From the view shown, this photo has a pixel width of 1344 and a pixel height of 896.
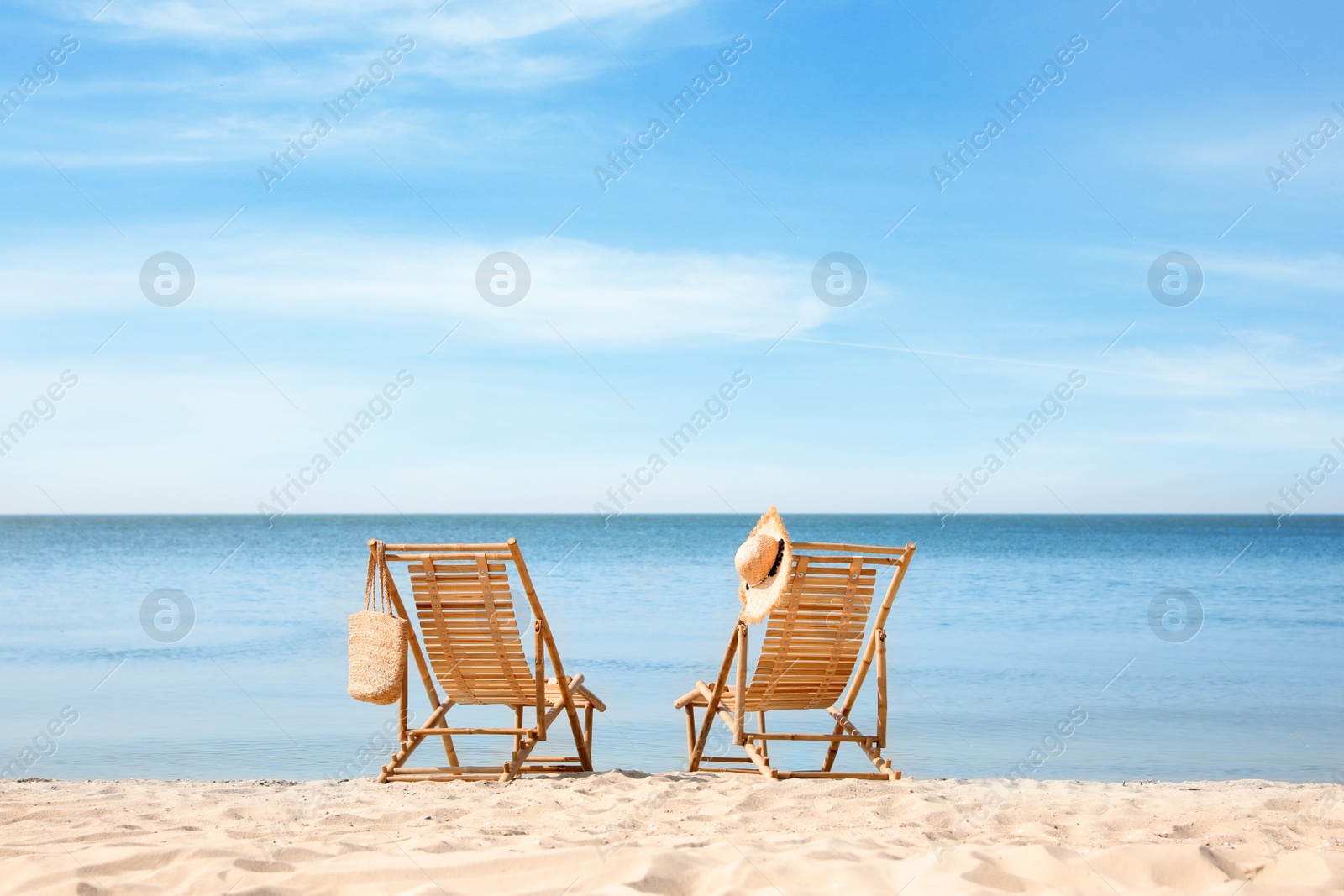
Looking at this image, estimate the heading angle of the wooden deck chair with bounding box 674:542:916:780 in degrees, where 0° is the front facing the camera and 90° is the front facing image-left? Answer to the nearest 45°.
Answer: approximately 135°

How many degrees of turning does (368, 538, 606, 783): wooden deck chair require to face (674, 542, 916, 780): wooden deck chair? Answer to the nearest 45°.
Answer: approximately 45° to its right

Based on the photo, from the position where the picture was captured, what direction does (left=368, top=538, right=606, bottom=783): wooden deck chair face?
facing away from the viewer and to the right of the viewer
